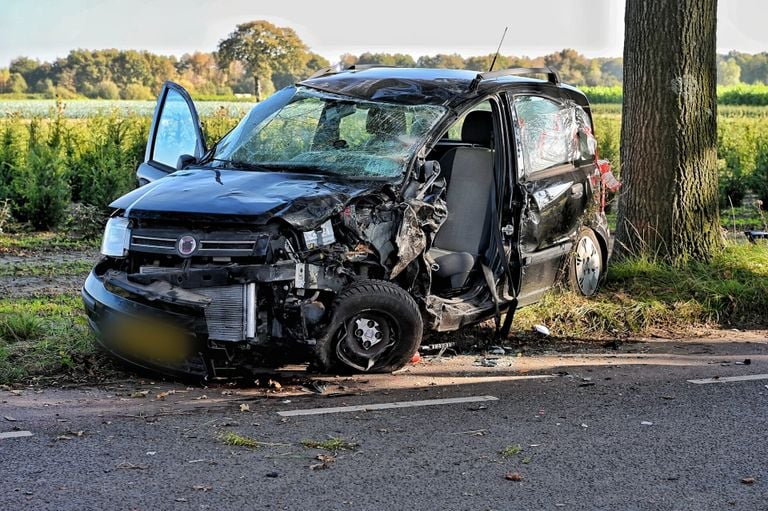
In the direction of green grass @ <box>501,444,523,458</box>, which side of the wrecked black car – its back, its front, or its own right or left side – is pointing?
left

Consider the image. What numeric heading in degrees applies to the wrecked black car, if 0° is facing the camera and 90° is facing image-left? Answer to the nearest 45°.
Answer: approximately 45°
